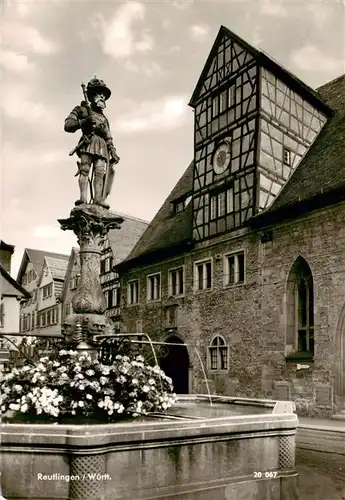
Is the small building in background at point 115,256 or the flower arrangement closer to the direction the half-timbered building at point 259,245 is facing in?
the flower arrangement

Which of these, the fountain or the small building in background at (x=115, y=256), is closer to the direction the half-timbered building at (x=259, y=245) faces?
the fountain

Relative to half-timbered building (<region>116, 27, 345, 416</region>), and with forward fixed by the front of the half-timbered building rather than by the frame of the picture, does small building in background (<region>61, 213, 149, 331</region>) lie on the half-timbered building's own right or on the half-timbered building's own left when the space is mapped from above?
on the half-timbered building's own right

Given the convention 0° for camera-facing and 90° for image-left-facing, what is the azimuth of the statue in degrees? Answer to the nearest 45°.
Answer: approximately 315°

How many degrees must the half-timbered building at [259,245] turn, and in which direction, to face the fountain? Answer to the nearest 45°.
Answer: approximately 45° to its left

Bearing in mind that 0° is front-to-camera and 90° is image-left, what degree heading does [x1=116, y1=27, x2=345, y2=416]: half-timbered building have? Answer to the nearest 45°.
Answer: approximately 45°
